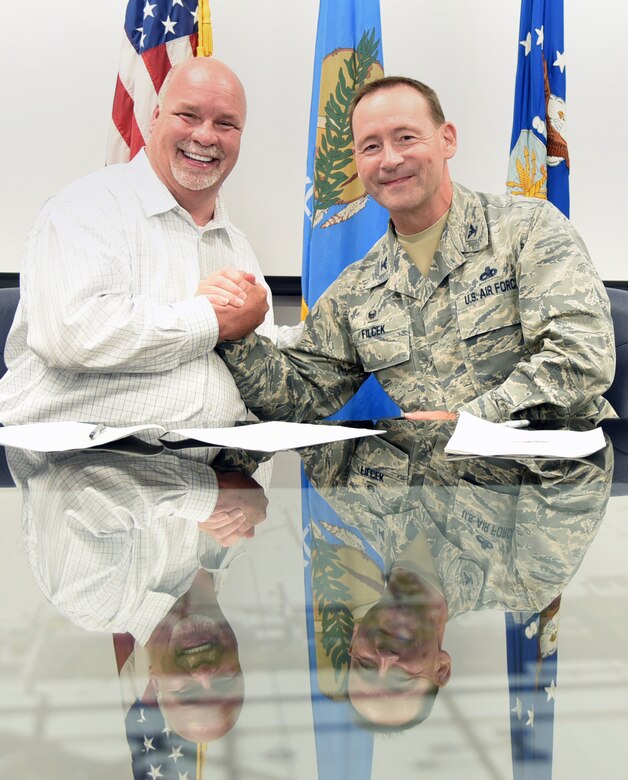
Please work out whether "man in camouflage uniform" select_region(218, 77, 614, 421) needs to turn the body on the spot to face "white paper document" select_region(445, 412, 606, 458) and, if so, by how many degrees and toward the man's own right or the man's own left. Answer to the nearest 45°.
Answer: approximately 45° to the man's own left

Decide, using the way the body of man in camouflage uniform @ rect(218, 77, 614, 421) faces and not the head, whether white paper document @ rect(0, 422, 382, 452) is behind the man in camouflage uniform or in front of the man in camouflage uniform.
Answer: in front

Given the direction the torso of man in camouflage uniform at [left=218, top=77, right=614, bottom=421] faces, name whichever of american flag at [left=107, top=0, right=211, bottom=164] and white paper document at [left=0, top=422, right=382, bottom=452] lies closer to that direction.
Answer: the white paper document

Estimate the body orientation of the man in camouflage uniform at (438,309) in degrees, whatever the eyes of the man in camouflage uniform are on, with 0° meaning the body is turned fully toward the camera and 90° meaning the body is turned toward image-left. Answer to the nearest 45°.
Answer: approximately 45°

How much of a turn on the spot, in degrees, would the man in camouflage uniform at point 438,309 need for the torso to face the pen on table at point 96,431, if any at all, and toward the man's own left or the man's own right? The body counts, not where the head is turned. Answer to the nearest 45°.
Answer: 0° — they already face it

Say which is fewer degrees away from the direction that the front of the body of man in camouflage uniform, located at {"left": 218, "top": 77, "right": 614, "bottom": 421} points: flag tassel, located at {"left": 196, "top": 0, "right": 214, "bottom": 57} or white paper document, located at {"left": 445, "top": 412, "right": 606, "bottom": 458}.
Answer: the white paper document

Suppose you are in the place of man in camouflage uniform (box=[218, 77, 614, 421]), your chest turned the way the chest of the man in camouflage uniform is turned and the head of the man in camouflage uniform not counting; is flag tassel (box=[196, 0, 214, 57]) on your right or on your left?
on your right

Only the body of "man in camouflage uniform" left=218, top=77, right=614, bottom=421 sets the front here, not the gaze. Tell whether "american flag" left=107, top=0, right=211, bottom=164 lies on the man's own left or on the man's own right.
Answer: on the man's own right

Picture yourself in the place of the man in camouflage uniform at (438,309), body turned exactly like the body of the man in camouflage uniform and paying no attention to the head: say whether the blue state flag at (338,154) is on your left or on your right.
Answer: on your right

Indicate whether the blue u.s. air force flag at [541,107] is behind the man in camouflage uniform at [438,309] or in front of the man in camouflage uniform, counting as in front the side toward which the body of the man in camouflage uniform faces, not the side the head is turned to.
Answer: behind
